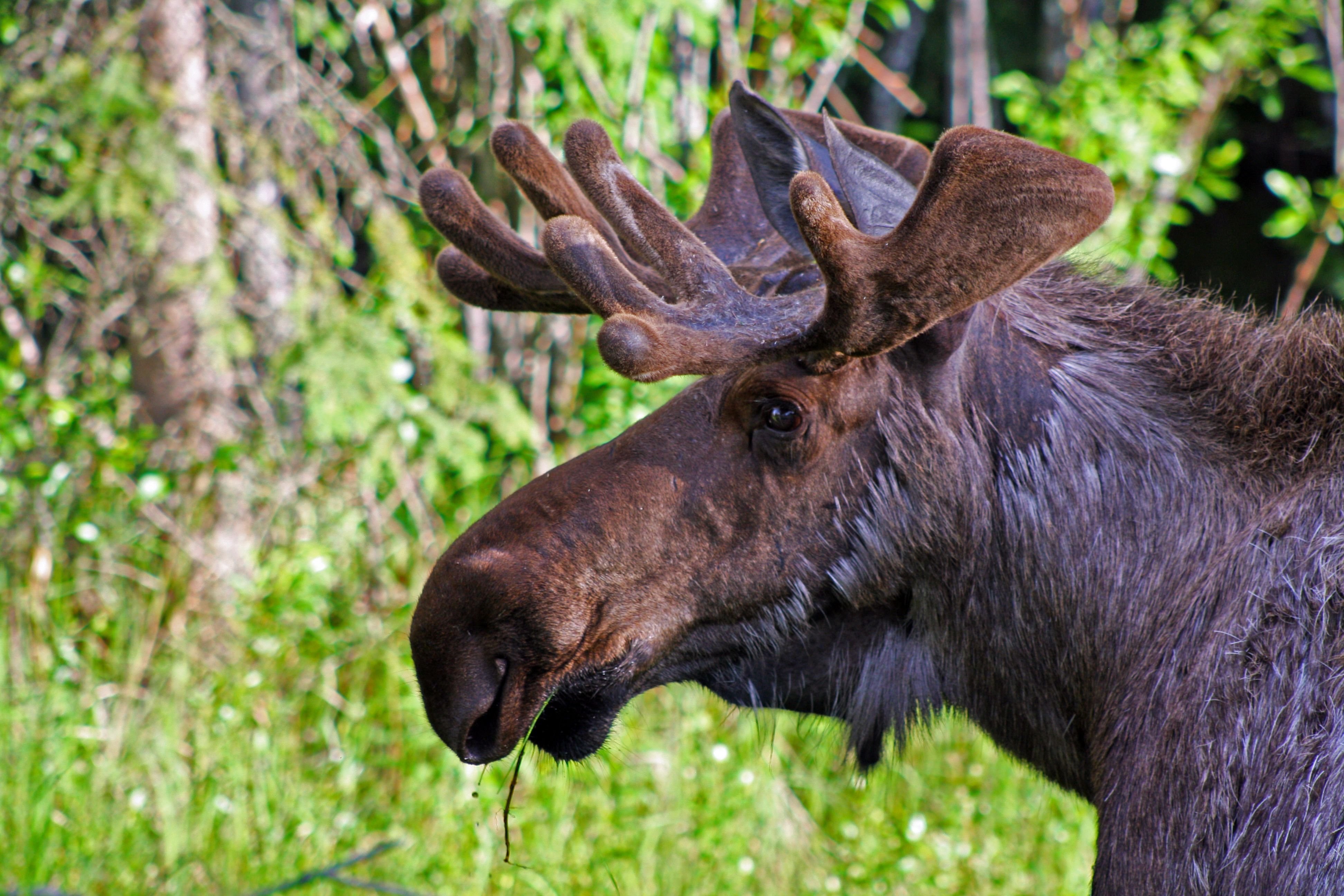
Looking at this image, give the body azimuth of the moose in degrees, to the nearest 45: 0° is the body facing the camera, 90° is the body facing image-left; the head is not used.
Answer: approximately 90°

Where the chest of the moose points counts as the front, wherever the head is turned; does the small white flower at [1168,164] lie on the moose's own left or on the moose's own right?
on the moose's own right

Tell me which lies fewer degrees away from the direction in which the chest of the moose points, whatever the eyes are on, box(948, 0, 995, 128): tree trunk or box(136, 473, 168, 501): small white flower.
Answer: the small white flower

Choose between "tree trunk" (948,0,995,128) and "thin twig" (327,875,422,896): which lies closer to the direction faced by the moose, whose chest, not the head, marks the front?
the thin twig

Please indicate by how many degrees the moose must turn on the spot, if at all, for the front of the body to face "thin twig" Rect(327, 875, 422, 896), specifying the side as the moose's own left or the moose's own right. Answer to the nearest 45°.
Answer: approximately 45° to the moose's own left

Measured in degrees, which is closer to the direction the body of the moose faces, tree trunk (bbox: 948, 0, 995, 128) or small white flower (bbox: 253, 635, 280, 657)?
the small white flower

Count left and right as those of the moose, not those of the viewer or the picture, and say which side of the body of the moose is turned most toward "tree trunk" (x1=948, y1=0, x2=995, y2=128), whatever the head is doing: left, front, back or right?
right

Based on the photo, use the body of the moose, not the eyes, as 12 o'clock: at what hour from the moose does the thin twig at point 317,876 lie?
The thin twig is roughly at 11 o'clock from the moose.

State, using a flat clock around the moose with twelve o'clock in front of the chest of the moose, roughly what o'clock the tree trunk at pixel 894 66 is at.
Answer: The tree trunk is roughly at 3 o'clock from the moose.

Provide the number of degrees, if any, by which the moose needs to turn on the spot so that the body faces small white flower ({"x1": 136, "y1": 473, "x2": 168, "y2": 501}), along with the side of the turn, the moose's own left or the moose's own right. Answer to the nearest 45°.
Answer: approximately 45° to the moose's own right

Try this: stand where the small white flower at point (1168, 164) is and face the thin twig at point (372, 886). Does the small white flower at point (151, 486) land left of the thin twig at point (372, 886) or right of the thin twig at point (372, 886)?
right
